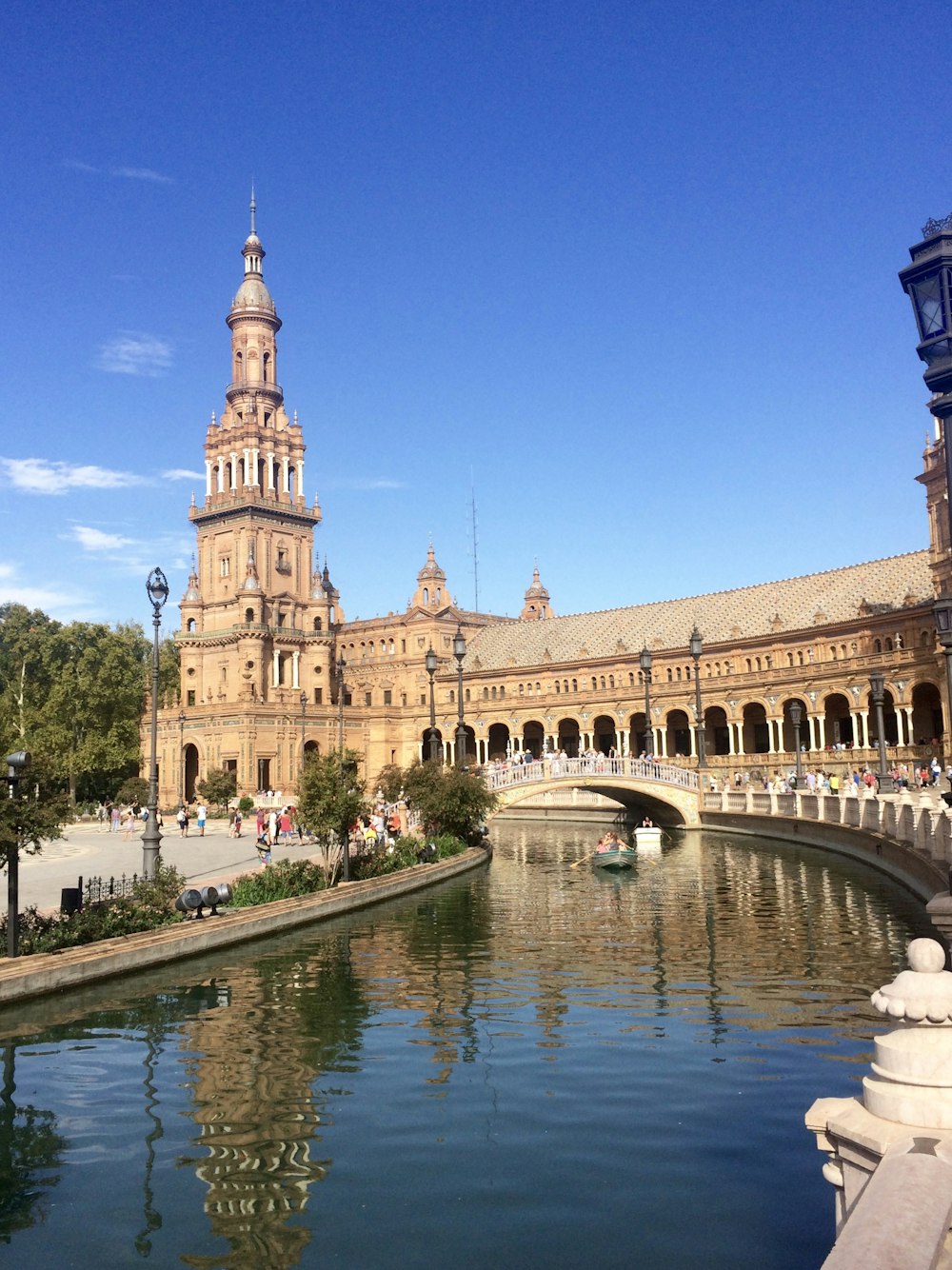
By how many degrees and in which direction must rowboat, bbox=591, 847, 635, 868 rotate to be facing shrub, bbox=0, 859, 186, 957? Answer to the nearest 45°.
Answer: approximately 45° to its right

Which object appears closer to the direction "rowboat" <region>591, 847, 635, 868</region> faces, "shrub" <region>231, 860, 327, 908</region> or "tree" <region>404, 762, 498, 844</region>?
the shrub

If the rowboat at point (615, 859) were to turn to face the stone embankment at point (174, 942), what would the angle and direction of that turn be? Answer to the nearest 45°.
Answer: approximately 45° to its right

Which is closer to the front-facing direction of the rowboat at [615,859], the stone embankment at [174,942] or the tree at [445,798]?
the stone embankment

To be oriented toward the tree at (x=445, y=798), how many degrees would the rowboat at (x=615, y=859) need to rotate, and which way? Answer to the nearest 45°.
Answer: approximately 135° to its right

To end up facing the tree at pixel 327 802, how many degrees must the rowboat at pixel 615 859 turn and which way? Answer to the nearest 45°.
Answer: approximately 45° to its right

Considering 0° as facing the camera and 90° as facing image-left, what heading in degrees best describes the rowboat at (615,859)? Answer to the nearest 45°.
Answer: approximately 0°
